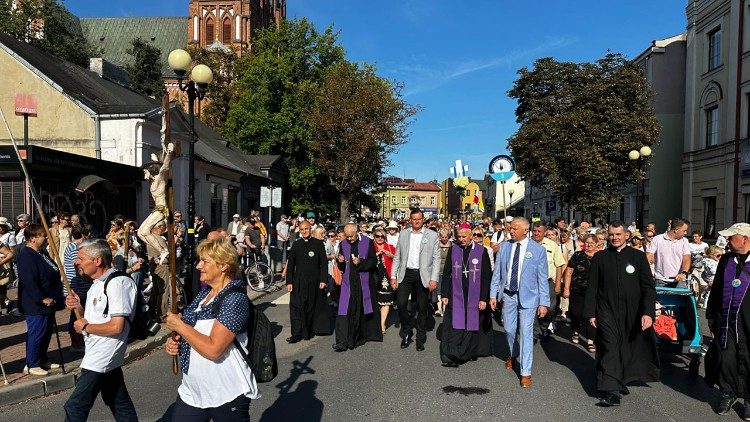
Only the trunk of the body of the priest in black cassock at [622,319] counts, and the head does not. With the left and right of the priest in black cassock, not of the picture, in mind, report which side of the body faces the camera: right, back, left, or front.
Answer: front

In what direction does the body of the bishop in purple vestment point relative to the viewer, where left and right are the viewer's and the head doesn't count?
facing the viewer

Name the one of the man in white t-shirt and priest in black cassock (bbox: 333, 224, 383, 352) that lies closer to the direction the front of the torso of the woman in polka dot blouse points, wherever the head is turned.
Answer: the man in white t-shirt

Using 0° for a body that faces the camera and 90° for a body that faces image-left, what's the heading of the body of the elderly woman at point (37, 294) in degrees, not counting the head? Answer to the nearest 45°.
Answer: approximately 270°

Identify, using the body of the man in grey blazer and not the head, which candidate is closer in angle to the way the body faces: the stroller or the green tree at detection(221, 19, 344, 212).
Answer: the stroller

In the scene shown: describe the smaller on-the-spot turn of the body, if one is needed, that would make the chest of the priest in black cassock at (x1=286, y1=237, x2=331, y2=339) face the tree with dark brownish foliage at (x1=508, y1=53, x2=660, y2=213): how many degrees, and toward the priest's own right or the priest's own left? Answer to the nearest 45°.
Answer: approximately 135° to the priest's own left

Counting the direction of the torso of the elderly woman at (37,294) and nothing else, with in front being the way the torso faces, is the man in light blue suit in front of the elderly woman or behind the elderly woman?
in front

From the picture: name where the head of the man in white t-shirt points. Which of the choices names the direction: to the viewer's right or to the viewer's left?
to the viewer's left

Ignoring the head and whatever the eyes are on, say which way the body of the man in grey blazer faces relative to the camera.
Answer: toward the camera

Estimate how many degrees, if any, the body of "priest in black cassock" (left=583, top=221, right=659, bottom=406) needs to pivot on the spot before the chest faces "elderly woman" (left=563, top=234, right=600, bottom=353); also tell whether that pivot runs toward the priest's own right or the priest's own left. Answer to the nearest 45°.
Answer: approximately 180°
